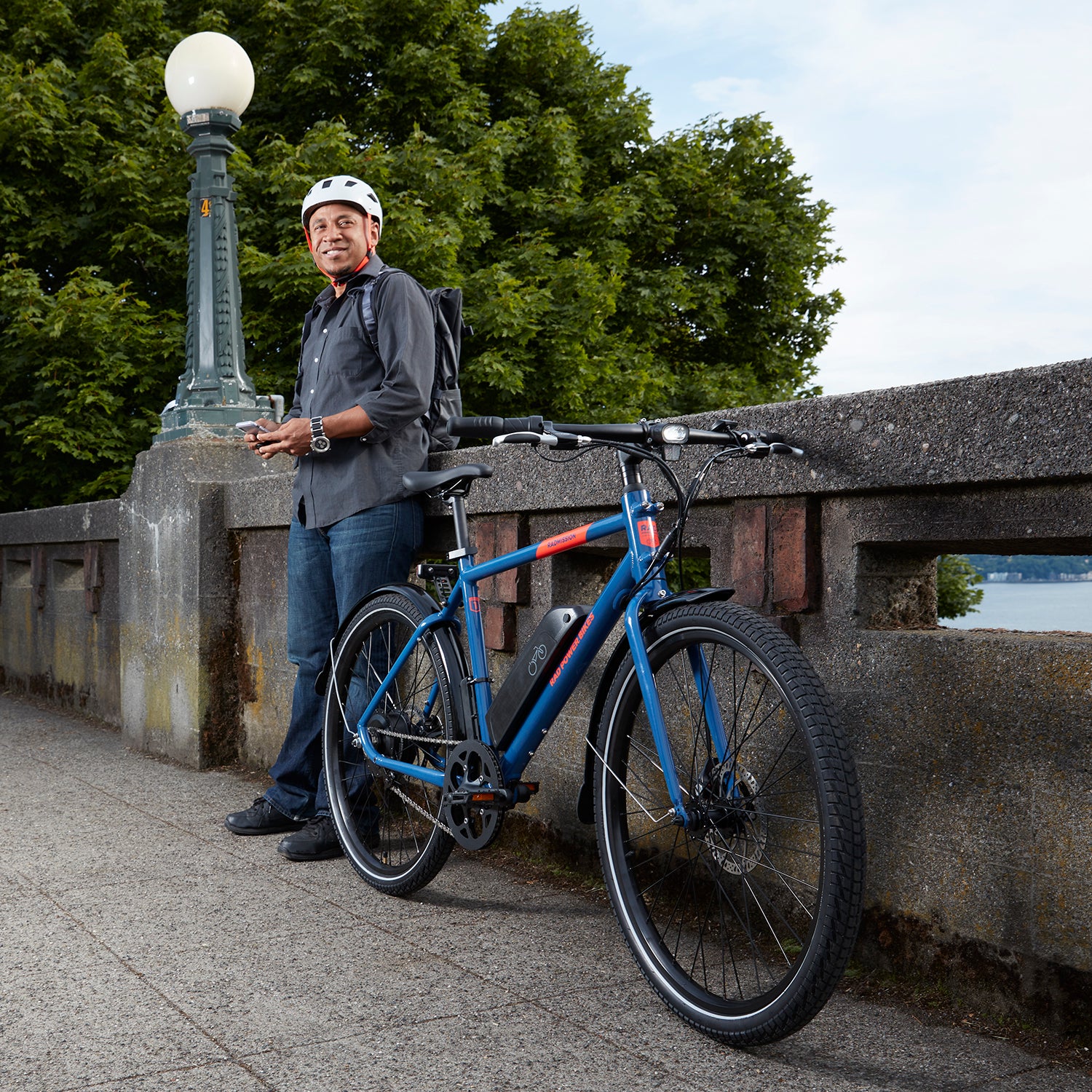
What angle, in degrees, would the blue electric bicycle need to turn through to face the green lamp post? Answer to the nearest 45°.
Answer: approximately 180°

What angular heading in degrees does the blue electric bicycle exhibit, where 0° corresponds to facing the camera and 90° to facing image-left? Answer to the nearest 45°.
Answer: approximately 315°

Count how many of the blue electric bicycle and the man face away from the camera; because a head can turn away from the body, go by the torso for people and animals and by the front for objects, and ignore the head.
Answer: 0

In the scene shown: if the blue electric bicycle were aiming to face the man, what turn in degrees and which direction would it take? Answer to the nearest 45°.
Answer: approximately 180°

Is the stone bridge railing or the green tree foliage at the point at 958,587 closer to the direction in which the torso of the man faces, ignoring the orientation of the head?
the stone bridge railing

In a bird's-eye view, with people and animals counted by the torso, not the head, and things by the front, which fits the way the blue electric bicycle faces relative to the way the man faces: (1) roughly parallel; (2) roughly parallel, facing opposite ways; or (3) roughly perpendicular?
roughly perpendicular

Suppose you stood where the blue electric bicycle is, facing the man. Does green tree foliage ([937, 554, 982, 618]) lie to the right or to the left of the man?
right

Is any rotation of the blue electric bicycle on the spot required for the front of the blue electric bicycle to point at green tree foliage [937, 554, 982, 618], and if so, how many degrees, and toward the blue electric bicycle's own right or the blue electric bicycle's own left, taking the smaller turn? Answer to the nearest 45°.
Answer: approximately 135° to the blue electric bicycle's own left

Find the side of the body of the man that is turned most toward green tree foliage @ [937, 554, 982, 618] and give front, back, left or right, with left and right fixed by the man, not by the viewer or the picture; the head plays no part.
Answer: back

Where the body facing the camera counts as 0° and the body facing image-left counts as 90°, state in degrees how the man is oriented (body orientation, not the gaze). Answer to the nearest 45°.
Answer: approximately 45°
